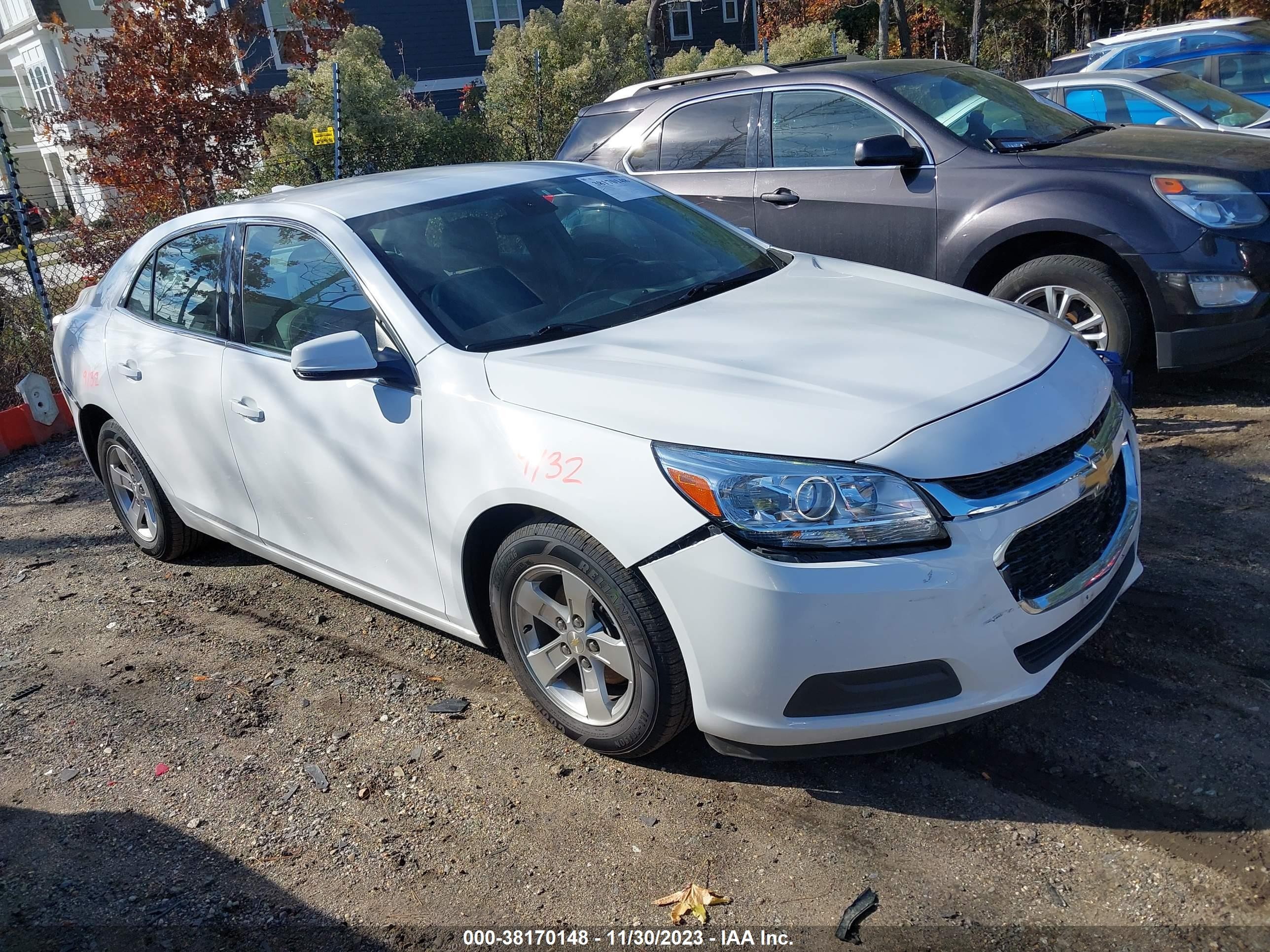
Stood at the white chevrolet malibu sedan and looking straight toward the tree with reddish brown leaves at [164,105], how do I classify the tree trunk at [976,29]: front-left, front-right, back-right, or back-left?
front-right

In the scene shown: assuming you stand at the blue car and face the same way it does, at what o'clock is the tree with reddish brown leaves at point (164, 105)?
The tree with reddish brown leaves is roughly at 5 o'clock from the blue car.

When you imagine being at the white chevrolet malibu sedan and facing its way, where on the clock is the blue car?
The blue car is roughly at 9 o'clock from the white chevrolet malibu sedan.

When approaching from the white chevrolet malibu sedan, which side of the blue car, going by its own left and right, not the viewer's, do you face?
right

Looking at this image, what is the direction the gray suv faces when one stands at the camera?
facing the viewer and to the right of the viewer

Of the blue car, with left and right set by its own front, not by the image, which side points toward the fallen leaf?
right

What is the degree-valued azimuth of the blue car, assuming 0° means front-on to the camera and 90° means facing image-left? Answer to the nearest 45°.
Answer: approximately 270°

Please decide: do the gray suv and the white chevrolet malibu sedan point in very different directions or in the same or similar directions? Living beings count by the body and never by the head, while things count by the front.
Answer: same or similar directions

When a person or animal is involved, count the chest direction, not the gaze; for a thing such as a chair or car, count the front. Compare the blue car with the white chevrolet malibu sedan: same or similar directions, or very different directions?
same or similar directions

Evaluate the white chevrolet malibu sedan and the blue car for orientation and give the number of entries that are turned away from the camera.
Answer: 0

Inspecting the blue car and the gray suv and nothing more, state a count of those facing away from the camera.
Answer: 0

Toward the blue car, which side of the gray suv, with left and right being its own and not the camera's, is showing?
left

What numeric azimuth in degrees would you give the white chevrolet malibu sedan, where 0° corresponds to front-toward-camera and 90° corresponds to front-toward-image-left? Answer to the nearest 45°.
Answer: approximately 315°
